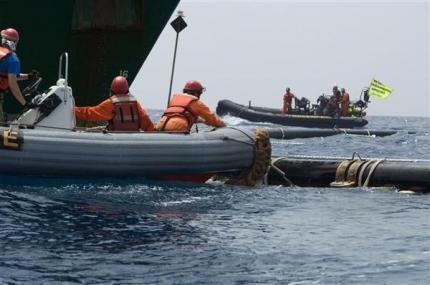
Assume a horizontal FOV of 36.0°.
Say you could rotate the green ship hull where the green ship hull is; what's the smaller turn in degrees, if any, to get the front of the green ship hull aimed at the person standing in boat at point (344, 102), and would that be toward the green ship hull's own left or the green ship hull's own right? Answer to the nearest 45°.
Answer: approximately 45° to the green ship hull's own left

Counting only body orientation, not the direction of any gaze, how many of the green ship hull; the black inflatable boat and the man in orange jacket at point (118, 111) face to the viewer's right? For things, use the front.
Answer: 1

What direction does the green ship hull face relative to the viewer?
to the viewer's right

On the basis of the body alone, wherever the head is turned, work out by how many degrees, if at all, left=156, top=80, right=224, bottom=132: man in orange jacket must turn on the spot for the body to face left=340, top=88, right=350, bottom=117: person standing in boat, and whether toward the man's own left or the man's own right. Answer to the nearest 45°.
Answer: approximately 45° to the man's own left

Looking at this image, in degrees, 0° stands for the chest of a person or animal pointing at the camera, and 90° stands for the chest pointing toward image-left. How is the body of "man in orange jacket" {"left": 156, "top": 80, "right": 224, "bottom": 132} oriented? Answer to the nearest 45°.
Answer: approximately 225°

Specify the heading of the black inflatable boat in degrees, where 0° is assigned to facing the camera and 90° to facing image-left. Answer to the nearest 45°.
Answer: approximately 90°

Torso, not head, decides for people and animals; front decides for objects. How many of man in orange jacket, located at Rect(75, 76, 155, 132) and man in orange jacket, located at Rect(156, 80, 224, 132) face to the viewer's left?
0

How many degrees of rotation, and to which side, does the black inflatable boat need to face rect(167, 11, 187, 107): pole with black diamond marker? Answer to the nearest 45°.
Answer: approximately 90° to its left
